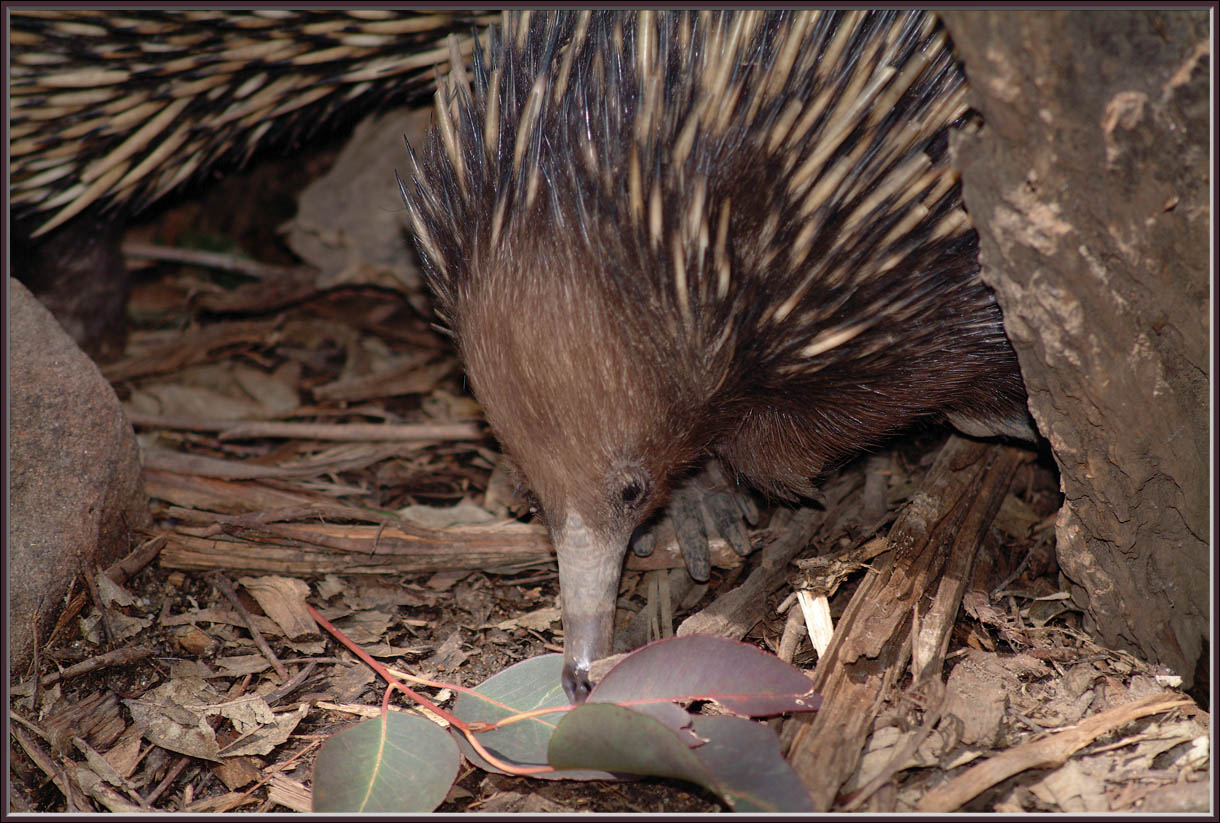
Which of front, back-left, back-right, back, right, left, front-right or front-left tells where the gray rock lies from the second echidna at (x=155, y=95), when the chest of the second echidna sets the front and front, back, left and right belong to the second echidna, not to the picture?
right

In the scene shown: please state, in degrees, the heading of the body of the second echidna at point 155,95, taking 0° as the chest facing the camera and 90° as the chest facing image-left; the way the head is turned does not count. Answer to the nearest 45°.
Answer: approximately 270°

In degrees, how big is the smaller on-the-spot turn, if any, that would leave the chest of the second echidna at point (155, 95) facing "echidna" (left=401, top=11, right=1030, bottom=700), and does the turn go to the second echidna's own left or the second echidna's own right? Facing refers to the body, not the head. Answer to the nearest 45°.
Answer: approximately 45° to the second echidna's own right

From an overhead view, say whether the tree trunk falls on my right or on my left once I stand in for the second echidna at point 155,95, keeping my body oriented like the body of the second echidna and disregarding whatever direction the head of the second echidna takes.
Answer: on my right

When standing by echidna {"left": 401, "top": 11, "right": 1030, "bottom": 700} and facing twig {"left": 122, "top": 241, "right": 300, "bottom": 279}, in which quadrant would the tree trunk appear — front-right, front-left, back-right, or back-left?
back-right

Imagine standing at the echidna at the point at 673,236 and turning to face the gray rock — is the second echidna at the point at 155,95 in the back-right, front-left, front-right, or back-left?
front-right

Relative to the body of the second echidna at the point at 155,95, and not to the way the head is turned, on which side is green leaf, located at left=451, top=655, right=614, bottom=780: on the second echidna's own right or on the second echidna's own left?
on the second echidna's own right

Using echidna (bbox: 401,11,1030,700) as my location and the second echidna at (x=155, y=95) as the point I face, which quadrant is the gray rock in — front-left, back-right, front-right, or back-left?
front-left

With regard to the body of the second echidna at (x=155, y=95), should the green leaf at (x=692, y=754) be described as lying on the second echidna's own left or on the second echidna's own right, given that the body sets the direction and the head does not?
on the second echidna's own right

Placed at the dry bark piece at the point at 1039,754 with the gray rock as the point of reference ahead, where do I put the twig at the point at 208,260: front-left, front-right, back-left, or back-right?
front-right
